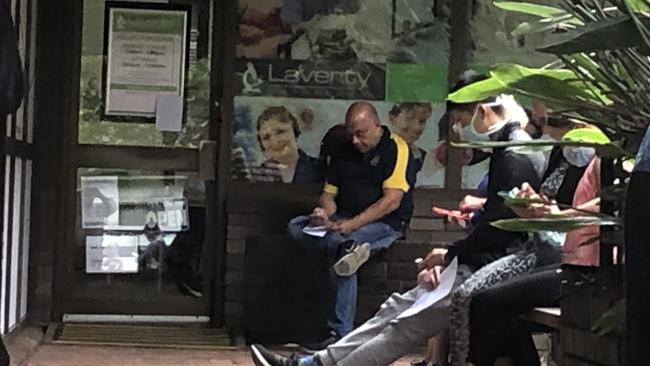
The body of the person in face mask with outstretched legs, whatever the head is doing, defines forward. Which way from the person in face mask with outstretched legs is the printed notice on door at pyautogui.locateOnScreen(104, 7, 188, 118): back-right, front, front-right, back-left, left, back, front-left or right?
front-right

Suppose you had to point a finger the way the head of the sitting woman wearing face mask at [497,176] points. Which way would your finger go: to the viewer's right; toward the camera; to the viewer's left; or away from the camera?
to the viewer's left

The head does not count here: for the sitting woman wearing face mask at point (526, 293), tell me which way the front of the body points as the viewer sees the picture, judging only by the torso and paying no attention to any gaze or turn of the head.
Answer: to the viewer's left

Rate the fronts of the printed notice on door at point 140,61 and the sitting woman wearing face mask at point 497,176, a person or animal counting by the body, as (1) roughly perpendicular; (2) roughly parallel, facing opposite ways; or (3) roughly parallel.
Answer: roughly perpendicular

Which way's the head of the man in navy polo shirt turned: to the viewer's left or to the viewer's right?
to the viewer's left

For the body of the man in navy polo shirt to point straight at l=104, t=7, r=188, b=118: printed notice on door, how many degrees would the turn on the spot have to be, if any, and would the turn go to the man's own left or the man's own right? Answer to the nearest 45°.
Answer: approximately 90° to the man's own right

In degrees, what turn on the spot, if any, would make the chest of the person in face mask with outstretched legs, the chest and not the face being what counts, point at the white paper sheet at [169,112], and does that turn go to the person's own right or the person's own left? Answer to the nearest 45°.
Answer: approximately 45° to the person's own right

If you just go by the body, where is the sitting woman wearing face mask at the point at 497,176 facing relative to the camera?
to the viewer's left
